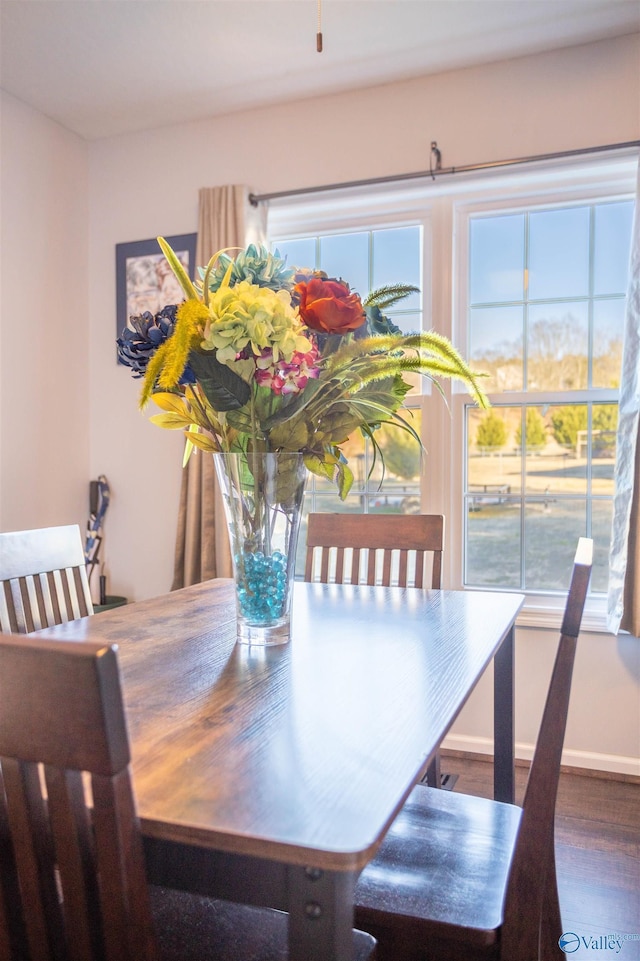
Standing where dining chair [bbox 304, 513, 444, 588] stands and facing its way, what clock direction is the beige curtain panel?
The beige curtain panel is roughly at 5 o'clock from the dining chair.

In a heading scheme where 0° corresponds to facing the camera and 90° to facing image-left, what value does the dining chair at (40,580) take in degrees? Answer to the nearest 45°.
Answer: approximately 315°

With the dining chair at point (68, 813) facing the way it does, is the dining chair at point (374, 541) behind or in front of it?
in front

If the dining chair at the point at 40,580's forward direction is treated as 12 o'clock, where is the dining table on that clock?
The dining table is roughly at 1 o'clock from the dining chair.

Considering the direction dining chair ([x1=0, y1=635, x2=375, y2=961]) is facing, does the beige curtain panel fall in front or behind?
in front

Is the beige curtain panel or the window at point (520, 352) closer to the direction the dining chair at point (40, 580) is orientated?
the window

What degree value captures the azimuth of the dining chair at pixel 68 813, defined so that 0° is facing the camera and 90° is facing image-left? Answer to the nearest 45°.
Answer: approximately 225°

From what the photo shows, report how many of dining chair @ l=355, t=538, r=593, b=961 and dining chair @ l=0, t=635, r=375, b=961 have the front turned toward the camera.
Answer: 0

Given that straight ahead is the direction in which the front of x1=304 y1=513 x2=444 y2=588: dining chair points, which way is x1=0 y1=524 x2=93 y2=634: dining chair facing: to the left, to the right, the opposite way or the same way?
to the left

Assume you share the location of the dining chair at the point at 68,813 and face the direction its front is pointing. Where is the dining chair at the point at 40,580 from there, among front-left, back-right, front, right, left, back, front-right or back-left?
front-left

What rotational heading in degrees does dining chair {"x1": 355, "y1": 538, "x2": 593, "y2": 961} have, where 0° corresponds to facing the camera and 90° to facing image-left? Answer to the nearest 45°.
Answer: approximately 90°
